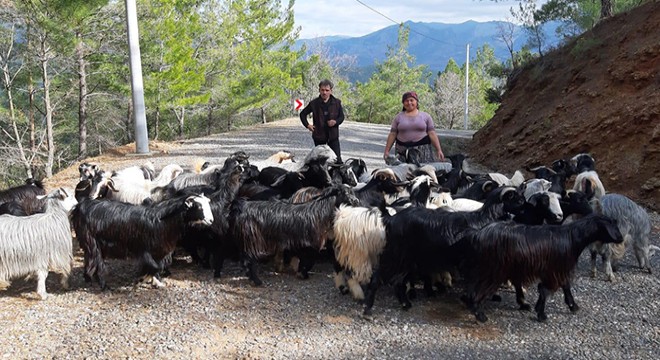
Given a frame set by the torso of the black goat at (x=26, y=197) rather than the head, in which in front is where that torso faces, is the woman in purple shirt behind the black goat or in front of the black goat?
in front

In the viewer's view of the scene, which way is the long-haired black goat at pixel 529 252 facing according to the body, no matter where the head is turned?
to the viewer's right

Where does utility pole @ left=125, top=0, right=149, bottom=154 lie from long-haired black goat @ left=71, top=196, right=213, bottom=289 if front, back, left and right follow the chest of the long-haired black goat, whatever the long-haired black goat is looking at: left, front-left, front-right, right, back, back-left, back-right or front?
left

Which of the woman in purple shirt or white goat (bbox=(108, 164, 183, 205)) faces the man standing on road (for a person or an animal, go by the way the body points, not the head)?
the white goat

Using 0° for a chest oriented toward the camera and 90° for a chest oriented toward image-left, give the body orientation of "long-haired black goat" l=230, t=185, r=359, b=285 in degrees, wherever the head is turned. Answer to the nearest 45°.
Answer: approximately 270°

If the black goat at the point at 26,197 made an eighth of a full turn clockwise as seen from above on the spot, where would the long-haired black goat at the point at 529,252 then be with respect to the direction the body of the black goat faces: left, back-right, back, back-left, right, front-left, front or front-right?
front

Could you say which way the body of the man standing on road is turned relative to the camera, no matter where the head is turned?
toward the camera

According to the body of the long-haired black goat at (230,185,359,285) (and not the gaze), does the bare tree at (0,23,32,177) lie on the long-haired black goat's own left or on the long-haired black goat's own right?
on the long-haired black goat's own left

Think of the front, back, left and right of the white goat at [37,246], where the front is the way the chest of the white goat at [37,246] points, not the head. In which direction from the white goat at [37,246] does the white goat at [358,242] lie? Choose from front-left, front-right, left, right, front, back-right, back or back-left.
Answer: front-right

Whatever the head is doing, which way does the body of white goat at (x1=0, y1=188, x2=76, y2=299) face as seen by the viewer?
to the viewer's right

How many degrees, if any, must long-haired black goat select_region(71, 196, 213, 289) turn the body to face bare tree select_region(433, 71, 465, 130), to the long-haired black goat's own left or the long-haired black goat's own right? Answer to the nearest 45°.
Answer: approximately 45° to the long-haired black goat's own left

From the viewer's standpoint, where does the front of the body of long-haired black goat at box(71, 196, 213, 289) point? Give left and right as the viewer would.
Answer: facing to the right of the viewer

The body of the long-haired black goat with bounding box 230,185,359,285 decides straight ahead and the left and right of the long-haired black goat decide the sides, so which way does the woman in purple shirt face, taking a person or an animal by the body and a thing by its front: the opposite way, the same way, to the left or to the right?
to the right

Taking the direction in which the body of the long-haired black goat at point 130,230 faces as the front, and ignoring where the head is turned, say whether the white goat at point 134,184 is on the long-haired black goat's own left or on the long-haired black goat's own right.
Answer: on the long-haired black goat's own left

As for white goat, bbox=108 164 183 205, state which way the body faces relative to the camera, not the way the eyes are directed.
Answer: to the viewer's right

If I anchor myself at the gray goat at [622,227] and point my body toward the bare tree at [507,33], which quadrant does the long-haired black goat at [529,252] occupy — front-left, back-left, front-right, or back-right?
back-left
